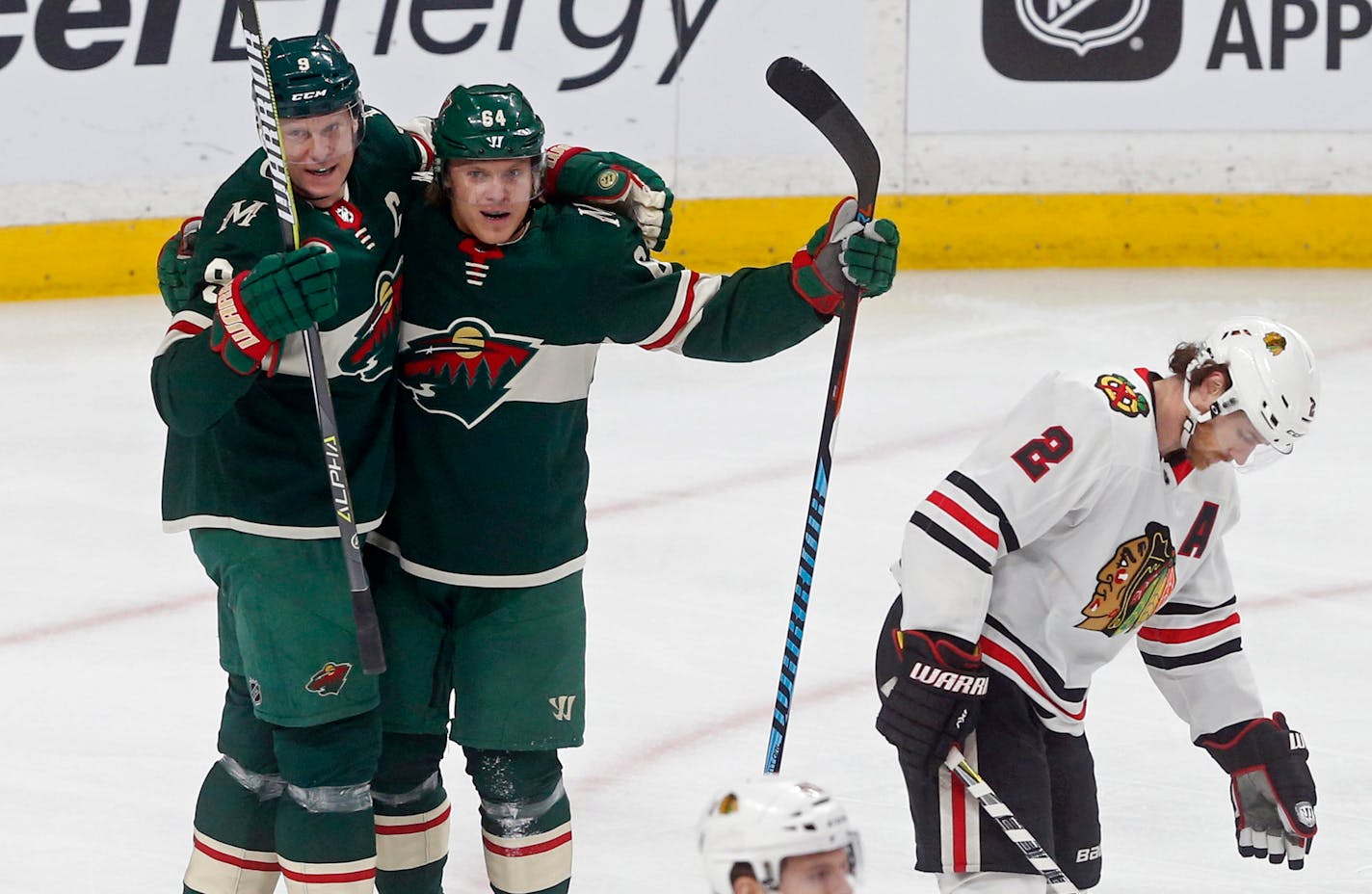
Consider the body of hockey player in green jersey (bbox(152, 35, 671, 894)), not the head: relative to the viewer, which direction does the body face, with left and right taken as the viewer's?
facing the viewer and to the right of the viewer

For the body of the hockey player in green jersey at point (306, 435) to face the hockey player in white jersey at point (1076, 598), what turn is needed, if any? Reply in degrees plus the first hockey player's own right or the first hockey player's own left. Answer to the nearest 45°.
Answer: approximately 45° to the first hockey player's own left

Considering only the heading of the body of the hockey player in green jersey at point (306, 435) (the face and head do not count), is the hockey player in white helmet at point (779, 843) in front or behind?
in front

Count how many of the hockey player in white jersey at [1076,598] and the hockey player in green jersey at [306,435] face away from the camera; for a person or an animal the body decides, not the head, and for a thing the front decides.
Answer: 0

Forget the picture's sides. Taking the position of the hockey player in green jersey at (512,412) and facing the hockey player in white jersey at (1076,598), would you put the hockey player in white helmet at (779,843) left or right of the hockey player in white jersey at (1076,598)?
right

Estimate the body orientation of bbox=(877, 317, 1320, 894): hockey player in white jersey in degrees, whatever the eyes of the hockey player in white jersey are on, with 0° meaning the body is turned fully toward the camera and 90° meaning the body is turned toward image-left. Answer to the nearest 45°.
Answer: approximately 315°

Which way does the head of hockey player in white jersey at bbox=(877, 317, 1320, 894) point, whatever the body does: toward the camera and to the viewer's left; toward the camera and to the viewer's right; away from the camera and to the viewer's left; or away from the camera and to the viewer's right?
toward the camera and to the viewer's right

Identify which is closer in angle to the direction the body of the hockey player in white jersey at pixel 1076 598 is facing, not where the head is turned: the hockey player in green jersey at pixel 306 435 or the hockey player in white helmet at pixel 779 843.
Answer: the hockey player in white helmet

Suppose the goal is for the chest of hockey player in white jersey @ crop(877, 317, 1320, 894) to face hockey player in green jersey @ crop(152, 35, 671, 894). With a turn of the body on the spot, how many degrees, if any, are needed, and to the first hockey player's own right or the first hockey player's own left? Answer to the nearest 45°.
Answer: approximately 135° to the first hockey player's own right
